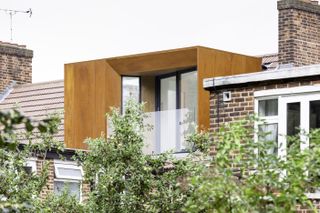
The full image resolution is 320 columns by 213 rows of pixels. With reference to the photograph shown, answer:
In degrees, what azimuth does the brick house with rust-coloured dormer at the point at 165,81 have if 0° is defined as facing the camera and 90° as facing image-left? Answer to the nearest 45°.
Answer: approximately 45°

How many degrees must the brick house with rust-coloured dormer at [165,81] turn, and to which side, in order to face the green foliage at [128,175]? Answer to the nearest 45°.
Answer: approximately 45° to its left

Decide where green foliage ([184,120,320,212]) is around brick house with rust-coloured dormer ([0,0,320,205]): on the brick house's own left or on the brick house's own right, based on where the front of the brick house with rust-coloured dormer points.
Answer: on the brick house's own left
